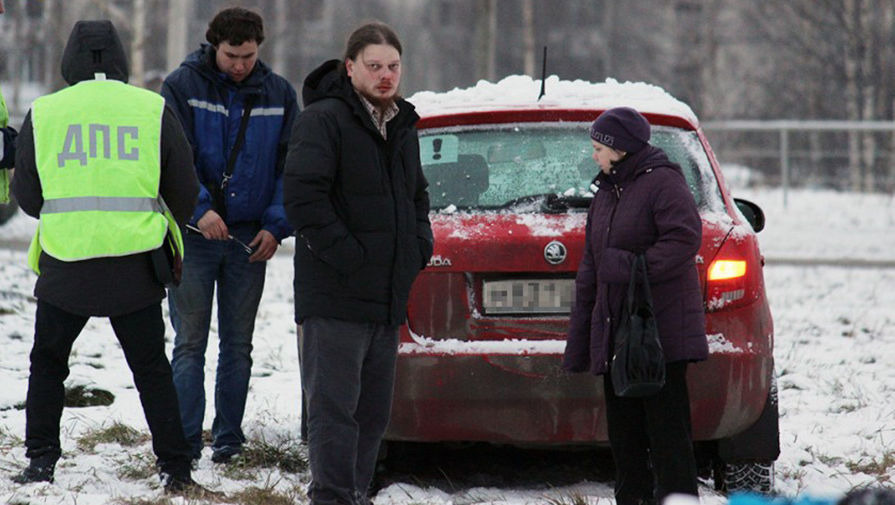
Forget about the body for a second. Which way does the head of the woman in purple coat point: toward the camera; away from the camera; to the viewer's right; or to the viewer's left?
to the viewer's left

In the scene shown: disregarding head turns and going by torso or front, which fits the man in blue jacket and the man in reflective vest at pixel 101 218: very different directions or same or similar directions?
very different directions

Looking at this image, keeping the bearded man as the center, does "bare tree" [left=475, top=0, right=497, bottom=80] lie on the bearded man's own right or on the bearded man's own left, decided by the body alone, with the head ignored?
on the bearded man's own left

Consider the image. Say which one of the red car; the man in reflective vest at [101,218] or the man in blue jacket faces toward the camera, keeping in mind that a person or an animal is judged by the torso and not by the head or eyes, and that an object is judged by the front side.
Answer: the man in blue jacket

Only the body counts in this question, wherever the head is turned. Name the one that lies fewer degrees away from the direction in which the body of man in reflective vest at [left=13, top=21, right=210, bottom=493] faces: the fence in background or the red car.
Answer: the fence in background

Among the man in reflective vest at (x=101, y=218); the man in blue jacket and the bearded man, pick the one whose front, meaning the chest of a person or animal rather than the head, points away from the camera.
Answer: the man in reflective vest

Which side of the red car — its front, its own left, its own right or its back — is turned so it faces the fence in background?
front

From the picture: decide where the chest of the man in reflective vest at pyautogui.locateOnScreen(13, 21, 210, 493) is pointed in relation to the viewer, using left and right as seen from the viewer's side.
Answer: facing away from the viewer

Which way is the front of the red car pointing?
away from the camera

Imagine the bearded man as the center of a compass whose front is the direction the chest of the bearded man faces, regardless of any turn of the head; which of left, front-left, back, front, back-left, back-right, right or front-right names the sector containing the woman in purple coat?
front-left

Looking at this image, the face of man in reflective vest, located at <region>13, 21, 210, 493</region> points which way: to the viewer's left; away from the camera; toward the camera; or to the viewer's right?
away from the camera
